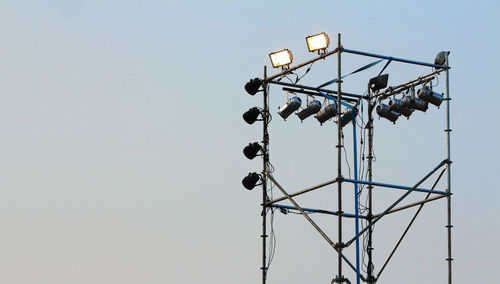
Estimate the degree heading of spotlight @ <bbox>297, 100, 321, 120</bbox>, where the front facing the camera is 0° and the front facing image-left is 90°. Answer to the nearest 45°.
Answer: approximately 90°

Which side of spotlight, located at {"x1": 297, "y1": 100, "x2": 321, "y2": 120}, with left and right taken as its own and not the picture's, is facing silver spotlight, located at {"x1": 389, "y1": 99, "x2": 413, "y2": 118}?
back

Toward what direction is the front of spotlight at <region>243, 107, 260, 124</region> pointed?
to the viewer's left

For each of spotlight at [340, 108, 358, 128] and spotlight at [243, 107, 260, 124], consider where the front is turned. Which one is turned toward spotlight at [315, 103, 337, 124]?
spotlight at [340, 108, 358, 128]

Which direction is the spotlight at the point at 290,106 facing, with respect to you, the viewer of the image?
facing to the left of the viewer

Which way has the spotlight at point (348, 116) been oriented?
to the viewer's left
